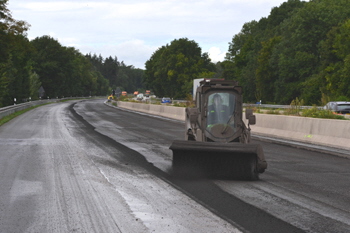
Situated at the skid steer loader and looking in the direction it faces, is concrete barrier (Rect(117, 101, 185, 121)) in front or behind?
behind

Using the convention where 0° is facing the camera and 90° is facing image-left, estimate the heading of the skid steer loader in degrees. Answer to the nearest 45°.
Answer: approximately 0°

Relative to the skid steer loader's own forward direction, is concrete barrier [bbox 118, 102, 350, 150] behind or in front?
behind
